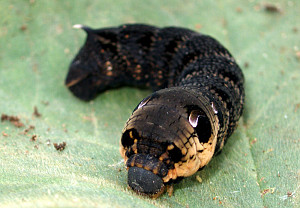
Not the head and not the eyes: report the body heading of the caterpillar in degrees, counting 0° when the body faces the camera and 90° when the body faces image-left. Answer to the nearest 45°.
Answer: approximately 45°
